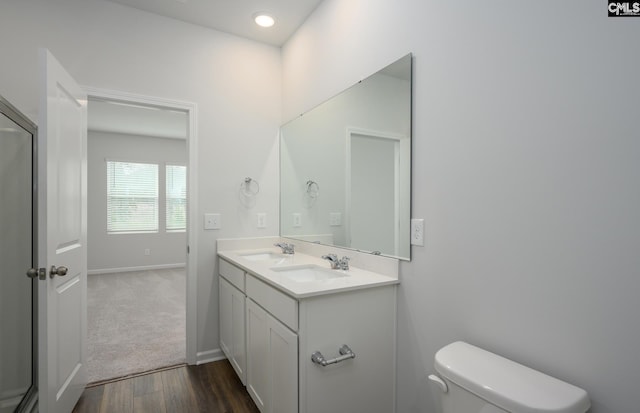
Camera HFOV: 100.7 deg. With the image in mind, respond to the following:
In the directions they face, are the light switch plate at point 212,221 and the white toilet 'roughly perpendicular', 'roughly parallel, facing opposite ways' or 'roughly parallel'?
roughly perpendicular

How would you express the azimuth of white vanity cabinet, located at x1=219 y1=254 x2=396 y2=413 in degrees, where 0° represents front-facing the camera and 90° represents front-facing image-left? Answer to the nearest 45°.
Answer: approximately 45°

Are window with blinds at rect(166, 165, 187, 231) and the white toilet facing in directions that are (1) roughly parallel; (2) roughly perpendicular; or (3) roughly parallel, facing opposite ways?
roughly perpendicular

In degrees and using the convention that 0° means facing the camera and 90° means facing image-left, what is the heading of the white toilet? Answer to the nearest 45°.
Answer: approximately 45°

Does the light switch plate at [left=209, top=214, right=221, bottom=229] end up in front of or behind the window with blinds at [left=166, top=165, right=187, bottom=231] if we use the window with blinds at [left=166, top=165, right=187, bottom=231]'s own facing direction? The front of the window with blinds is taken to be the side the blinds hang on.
in front

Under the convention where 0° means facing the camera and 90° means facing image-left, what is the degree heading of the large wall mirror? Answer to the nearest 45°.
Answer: approximately 45°

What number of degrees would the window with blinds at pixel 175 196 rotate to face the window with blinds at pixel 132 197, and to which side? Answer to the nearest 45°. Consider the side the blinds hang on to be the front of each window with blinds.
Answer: approximately 90° to its right

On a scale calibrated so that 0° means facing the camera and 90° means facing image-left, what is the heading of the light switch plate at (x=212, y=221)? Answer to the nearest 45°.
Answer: approximately 0°

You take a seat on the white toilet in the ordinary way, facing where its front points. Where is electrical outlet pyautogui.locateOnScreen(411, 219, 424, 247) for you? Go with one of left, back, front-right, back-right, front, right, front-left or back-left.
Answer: right

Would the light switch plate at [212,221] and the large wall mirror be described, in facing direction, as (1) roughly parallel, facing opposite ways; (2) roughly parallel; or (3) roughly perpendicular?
roughly perpendicular

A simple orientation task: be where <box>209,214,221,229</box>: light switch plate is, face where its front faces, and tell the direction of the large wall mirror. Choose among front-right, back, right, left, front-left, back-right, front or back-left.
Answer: front-left

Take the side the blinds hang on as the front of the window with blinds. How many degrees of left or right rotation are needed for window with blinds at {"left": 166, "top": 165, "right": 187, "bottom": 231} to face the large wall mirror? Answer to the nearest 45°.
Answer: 0° — it already faces it

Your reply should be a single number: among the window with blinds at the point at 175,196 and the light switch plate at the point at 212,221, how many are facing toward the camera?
2

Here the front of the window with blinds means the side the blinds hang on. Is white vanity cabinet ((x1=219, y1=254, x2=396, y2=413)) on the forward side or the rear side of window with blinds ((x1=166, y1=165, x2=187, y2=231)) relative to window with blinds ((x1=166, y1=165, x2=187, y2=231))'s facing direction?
on the forward side

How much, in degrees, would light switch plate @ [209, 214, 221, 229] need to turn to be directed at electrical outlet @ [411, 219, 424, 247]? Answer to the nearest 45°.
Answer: approximately 45° to its left

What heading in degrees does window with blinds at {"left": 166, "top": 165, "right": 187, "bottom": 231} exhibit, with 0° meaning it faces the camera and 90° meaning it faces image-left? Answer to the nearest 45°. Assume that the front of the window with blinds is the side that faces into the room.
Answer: approximately 0°

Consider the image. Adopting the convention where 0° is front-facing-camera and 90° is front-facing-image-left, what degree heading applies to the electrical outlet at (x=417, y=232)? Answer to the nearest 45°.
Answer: approximately 45°
